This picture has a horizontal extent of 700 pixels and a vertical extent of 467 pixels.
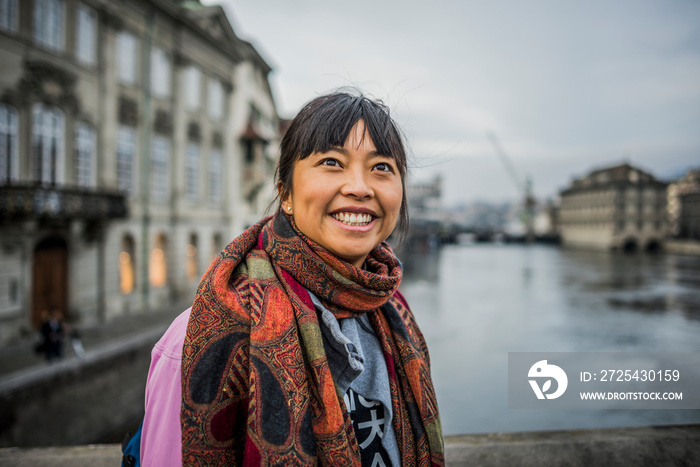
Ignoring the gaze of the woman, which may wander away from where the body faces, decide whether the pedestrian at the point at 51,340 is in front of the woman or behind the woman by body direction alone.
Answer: behind

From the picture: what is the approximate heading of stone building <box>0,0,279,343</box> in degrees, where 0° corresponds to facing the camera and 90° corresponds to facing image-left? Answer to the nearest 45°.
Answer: approximately 315°

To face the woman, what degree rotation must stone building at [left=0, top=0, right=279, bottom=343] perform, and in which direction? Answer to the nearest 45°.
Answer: approximately 45° to its right

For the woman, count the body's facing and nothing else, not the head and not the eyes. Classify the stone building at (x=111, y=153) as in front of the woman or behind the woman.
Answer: behind

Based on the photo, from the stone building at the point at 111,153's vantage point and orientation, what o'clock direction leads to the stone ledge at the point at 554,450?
The stone ledge is roughly at 1 o'clock from the stone building.

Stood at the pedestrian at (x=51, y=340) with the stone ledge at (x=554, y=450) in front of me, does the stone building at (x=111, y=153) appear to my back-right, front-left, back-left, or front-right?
back-left
